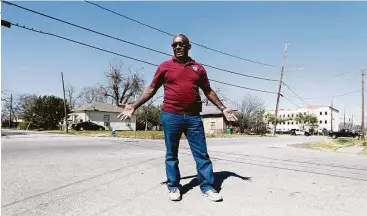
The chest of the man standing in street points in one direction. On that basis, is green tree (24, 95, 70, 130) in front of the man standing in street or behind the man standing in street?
behind

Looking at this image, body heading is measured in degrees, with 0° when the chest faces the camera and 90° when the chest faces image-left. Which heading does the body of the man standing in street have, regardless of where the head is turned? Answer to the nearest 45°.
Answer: approximately 0°

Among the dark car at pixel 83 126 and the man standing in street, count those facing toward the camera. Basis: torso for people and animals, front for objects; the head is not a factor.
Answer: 1

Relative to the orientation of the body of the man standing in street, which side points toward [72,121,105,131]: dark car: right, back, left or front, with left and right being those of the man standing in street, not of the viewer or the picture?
back

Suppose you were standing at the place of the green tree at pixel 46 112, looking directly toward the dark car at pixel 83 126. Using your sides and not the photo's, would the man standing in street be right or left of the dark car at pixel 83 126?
right

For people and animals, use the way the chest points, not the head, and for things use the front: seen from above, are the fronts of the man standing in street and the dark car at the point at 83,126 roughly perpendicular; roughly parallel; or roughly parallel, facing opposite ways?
roughly perpendicular
